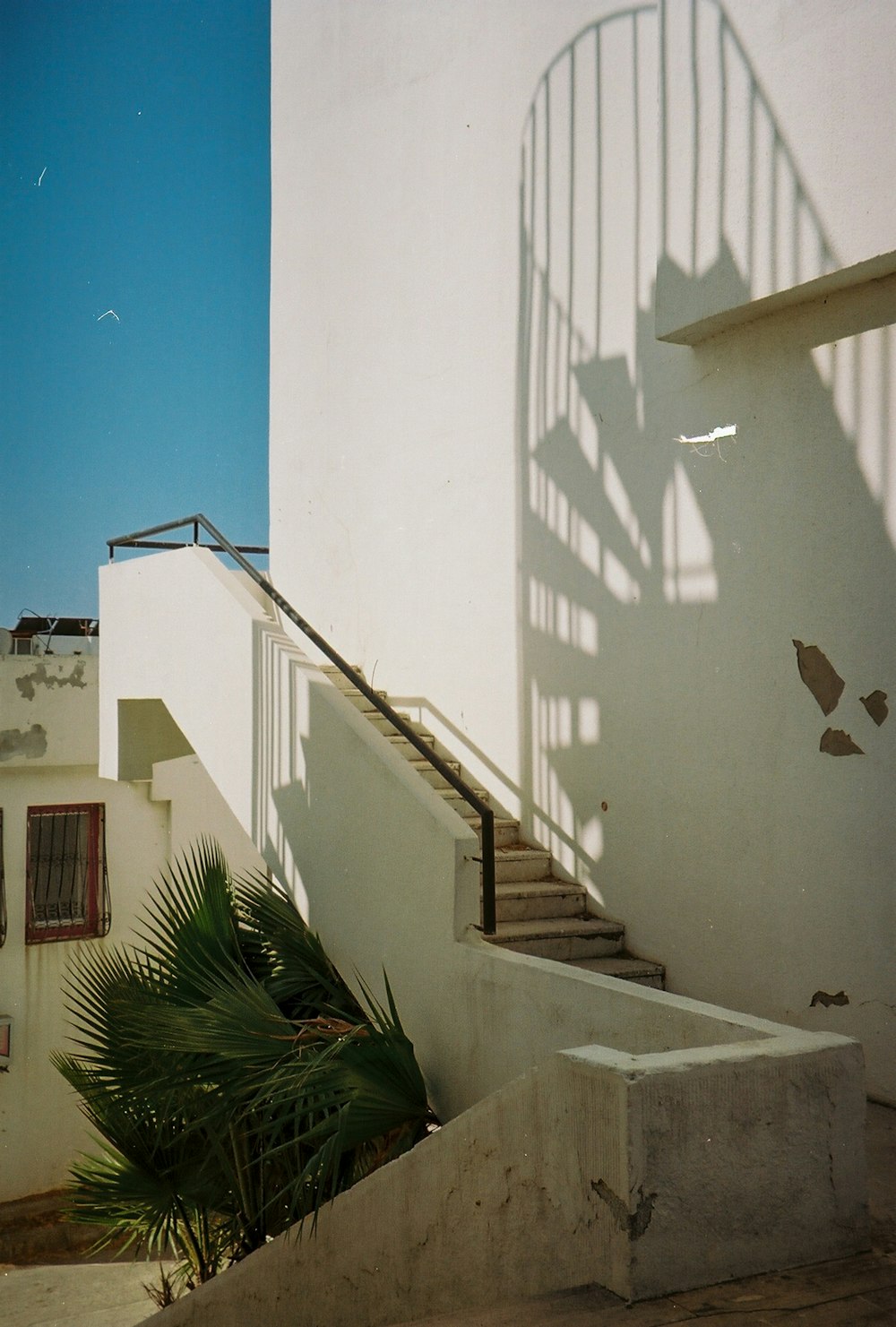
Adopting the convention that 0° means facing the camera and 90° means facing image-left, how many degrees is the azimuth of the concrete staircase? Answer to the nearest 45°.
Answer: approximately 315°

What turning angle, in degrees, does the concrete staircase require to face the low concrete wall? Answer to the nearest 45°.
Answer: approximately 45° to its right

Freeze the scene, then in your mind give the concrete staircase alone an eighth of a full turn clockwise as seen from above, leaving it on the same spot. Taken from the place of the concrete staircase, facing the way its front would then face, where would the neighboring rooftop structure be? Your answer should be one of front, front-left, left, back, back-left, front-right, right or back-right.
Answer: back-right

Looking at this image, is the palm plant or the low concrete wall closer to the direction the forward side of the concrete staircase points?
the low concrete wall

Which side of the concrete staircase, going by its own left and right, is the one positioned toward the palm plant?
right

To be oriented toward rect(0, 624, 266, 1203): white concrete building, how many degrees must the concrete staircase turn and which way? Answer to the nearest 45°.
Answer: approximately 180°
